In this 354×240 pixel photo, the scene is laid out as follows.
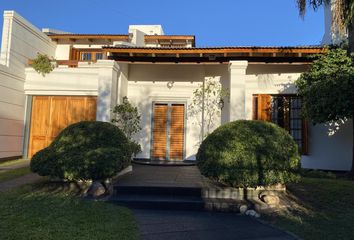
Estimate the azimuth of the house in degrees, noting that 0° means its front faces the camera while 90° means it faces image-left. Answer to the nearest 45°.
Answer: approximately 0°

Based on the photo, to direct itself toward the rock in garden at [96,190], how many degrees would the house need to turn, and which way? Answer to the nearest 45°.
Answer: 0° — it already faces it

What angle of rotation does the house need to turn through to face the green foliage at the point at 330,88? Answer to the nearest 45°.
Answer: approximately 45° to its left

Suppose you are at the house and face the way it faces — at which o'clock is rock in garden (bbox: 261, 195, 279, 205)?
The rock in garden is roughly at 11 o'clock from the house.

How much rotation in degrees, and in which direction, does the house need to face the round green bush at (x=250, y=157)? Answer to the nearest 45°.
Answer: approximately 45° to its left

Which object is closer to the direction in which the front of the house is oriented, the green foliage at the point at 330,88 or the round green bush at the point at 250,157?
the round green bush

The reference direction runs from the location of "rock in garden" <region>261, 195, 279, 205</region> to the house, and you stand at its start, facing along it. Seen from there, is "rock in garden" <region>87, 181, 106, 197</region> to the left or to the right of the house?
left
